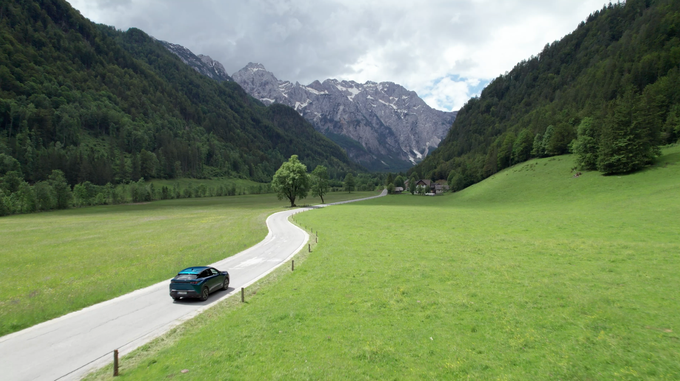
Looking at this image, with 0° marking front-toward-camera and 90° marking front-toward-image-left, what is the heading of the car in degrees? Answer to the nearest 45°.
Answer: approximately 225°
